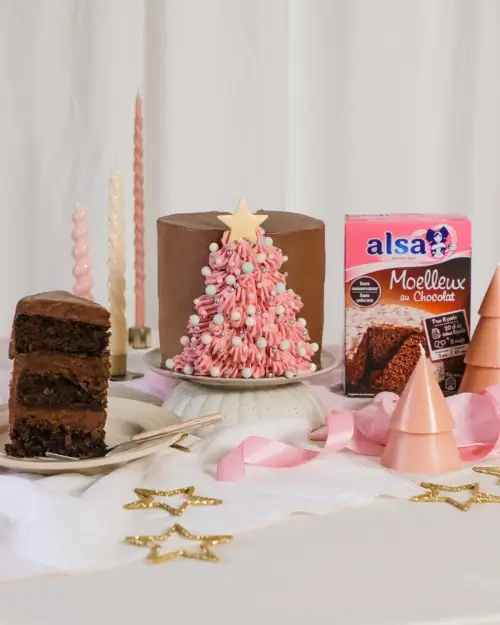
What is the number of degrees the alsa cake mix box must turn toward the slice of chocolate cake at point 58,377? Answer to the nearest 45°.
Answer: approximately 45° to its right

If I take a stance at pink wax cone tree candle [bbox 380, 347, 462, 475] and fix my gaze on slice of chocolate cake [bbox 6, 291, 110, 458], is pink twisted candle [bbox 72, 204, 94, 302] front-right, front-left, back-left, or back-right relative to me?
front-right

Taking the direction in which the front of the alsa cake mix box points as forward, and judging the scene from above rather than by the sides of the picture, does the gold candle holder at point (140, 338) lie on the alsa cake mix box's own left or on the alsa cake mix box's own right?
on the alsa cake mix box's own right

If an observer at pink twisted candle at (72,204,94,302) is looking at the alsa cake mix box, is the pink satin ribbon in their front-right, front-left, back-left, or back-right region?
front-right

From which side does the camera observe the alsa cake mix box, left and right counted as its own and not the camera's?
front

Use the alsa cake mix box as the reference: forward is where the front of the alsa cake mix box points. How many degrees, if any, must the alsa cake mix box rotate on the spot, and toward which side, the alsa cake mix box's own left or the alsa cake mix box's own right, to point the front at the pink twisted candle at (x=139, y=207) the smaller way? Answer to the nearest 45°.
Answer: approximately 135° to the alsa cake mix box's own right

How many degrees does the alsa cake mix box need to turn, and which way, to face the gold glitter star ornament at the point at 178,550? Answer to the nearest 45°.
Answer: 0° — it already faces it

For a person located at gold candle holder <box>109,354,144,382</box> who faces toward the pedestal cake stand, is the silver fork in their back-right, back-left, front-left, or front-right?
front-right
